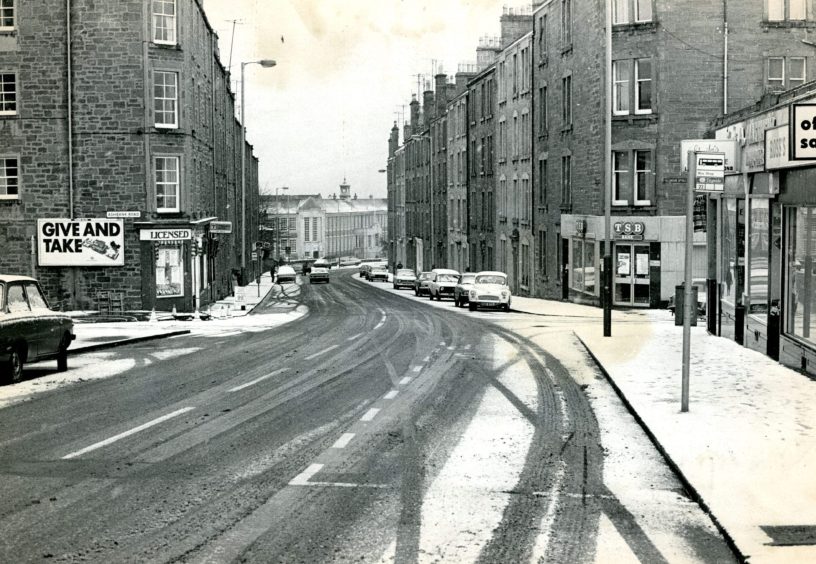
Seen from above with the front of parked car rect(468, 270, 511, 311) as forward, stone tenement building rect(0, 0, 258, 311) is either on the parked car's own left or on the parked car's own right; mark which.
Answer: on the parked car's own right

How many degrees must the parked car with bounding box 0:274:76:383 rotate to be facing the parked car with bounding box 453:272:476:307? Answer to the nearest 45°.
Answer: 0° — it already faces it

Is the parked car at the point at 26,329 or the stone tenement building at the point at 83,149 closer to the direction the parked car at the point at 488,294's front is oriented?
the parked car

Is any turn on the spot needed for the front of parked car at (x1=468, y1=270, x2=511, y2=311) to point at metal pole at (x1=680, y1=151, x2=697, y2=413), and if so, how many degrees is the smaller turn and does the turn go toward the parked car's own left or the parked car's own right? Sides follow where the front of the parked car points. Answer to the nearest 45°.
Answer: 0° — it already faces it

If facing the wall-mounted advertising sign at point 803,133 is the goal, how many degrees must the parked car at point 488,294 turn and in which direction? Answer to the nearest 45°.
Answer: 0° — it already faces it

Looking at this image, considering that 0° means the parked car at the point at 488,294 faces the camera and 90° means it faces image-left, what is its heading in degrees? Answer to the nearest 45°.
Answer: approximately 0°

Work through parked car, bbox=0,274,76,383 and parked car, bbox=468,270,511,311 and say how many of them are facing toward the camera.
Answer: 1
